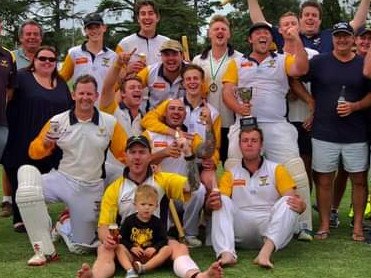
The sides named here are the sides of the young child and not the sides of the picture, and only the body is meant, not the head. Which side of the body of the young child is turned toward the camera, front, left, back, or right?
front

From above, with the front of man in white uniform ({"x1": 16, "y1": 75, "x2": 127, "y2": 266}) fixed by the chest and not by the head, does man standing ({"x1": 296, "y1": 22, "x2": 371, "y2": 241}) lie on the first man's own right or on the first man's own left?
on the first man's own left

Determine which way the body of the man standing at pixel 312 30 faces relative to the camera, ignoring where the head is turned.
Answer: toward the camera

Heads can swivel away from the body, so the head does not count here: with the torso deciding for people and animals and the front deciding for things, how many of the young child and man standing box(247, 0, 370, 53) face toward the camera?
2

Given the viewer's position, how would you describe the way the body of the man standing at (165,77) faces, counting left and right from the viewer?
facing the viewer

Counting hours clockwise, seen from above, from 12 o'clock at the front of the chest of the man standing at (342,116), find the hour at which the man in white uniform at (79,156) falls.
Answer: The man in white uniform is roughly at 2 o'clock from the man standing.

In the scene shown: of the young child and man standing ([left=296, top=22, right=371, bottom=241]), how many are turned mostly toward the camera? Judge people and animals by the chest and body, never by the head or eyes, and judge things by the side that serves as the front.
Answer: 2

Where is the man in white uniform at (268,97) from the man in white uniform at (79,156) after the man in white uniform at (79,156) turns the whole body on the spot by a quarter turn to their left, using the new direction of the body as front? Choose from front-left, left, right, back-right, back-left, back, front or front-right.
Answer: front

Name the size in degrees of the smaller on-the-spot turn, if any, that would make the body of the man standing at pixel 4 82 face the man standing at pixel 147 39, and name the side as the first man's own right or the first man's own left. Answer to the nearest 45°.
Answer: approximately 90° to the first man's own left

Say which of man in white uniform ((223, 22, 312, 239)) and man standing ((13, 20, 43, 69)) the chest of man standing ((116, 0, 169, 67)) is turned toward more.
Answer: the man in white uniform

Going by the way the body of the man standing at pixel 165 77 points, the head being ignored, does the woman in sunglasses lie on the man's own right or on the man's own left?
on the man's own right
